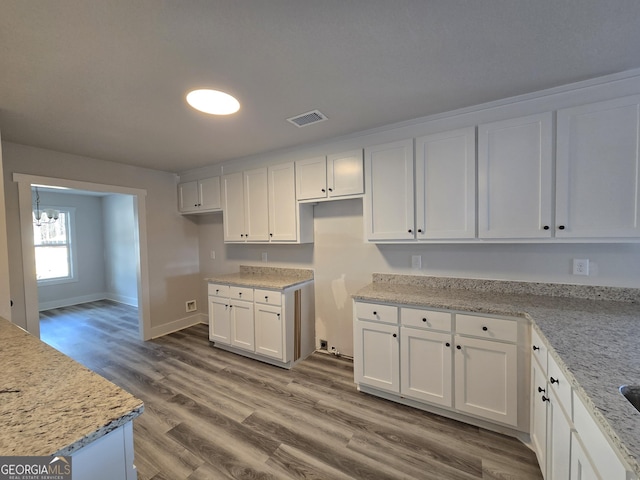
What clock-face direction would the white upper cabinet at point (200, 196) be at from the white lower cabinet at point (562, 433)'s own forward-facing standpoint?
The white upper cabinet is roughly at 12 o'clock from the white lower cabinet.

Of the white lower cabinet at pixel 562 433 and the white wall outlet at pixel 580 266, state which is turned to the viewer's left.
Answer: the white lower cabinet

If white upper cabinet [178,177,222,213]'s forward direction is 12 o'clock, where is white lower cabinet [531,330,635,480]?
The white lower cabinet is roughly at 10 o'clock from the white upper cabinet.

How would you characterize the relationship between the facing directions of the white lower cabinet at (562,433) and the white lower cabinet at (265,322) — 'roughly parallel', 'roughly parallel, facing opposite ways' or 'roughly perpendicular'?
roughly perpendicular

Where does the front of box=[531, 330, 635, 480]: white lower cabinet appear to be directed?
to the viewer's left

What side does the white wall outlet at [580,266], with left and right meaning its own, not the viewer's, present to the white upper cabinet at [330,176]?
right

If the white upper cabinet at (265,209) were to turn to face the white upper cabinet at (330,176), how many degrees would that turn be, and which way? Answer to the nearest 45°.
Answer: approximately 90° to its left

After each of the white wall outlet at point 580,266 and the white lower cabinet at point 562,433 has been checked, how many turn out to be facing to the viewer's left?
1
